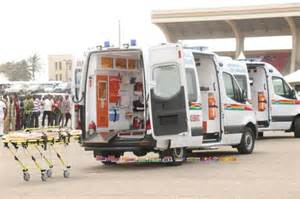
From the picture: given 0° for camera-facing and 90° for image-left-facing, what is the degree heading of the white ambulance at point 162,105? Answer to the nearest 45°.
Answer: approximately 225°

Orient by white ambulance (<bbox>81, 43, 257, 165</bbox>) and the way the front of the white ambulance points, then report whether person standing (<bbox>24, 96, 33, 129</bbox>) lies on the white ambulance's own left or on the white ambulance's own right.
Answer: on the white ambulance's own left

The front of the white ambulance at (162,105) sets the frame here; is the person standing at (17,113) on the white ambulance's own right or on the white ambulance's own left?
on the white ambulance's own left

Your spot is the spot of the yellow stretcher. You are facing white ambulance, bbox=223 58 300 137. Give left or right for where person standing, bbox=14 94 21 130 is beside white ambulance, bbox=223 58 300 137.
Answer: left

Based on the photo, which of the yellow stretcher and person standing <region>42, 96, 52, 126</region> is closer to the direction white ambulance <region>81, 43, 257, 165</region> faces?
the person standing

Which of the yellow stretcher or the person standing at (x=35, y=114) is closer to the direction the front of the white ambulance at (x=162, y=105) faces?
the person standing

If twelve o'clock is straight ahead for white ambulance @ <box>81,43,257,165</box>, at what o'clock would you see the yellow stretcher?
The yellow stretcher is roughly at 6 o'clock from the white ambulance.

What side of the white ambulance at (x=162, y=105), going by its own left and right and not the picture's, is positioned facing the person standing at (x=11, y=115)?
left

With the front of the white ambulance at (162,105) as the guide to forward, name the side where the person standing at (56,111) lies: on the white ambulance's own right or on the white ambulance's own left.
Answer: on the white ambulance's own left
